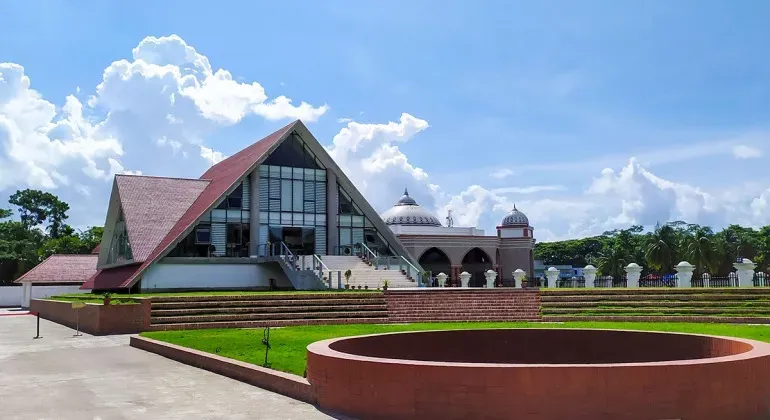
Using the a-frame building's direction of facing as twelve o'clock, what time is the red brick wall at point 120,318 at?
The red brick wall is roughly at 2 o'clock from the a-frame building.

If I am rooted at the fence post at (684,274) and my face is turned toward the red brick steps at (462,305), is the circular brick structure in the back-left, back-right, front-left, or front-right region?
front-left

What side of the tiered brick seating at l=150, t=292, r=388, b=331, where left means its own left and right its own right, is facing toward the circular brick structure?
front

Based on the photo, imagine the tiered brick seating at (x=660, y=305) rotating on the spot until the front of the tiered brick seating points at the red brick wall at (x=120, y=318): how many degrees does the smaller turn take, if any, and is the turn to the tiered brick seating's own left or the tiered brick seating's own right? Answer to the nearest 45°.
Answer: approximately 45° to the tiered brick seating's own right

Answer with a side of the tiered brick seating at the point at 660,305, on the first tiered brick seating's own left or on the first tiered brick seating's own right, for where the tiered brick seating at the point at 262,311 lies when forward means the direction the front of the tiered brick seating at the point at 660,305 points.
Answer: on the first tiered brick seating's own right

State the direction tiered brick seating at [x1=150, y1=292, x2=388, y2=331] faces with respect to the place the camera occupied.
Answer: facing the viewer

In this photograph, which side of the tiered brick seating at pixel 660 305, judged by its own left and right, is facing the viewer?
front

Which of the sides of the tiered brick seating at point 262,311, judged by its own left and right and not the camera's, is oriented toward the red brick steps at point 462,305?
left

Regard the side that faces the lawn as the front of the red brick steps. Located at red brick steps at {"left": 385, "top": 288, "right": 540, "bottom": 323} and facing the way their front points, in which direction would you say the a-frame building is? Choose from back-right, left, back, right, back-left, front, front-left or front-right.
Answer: back-right

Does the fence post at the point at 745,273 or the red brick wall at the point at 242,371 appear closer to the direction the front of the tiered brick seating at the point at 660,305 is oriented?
the red brick wall

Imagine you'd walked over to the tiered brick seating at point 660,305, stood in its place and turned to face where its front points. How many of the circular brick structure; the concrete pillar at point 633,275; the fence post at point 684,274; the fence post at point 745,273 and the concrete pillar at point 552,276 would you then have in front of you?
1

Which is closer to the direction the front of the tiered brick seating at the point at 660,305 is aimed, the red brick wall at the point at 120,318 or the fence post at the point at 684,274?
the red brick wall

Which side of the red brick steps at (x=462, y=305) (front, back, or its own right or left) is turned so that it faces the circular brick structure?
front

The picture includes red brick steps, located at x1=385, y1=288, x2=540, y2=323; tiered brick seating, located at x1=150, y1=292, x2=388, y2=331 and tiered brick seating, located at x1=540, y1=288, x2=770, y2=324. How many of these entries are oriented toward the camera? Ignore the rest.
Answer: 3

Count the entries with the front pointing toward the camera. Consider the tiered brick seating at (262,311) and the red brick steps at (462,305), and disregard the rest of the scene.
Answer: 2

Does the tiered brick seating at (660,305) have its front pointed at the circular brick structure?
yes

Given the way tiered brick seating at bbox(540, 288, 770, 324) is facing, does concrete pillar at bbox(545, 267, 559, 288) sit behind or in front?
behind
